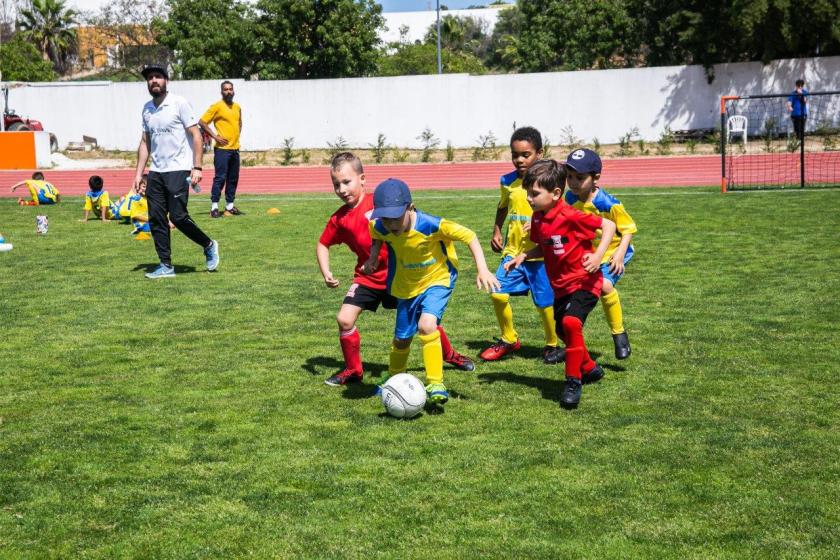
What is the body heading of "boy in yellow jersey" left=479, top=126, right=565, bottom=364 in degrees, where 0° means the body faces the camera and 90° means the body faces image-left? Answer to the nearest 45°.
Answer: approximately 45°

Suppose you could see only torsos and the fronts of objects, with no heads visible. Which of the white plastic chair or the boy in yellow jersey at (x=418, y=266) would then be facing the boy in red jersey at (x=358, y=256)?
the white plastic chair

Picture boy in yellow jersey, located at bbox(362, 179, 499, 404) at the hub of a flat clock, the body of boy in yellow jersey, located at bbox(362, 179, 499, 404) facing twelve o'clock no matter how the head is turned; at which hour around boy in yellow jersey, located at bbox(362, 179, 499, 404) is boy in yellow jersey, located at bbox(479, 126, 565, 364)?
boy in yellow jersey, located at bbox(479, 126, 565, 364) is roughly at 7 o'clock from boy in yellow jersey, located at bbox(362, 179, 499, 404).

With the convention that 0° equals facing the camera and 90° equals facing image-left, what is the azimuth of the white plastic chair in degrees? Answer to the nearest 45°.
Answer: approximately 0°

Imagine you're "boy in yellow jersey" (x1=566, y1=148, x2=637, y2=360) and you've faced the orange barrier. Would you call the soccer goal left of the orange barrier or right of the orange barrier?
right

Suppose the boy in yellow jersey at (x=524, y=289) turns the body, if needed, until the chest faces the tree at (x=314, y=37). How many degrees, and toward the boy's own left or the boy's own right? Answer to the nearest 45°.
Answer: approximately 135° to the boy's own right

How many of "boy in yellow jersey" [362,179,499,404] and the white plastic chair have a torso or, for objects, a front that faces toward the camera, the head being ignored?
2
